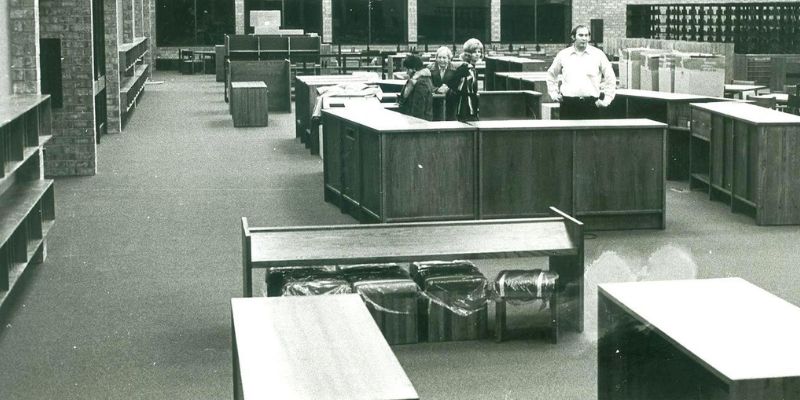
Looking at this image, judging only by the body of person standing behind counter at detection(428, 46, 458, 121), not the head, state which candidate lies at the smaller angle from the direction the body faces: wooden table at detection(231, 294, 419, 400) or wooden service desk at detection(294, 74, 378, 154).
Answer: the wooden table

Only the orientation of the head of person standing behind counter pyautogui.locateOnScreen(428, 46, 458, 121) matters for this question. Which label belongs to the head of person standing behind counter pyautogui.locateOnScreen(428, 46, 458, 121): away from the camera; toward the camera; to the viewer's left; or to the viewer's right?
toward the camera

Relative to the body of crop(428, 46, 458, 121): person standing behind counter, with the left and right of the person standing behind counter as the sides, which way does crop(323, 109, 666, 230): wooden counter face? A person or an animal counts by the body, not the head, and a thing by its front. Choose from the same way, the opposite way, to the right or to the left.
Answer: the same way

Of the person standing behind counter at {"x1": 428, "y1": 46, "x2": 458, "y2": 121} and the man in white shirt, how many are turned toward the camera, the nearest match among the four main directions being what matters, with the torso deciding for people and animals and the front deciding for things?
2

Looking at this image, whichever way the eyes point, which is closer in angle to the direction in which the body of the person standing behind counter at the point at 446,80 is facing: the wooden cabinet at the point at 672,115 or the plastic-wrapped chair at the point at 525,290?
the plastic-wrapped chair

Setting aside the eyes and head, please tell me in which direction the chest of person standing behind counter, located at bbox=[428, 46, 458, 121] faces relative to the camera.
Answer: toward the camera

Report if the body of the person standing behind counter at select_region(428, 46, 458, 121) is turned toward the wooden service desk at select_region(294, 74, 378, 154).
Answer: no

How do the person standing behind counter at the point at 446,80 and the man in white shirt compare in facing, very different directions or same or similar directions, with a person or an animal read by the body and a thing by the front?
same or similar directions

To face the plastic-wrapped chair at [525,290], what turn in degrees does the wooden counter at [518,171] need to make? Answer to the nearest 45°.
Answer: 0° — it already faces it

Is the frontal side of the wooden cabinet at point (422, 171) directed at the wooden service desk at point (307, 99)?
no
